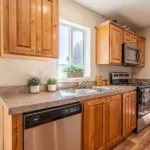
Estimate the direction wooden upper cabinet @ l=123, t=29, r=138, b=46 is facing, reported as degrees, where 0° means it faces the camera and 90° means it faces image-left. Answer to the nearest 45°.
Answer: approximately 315°

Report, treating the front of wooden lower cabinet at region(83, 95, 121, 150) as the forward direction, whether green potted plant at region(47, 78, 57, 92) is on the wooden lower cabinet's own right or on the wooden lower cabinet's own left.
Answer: on the wooden lower cabinet's own right

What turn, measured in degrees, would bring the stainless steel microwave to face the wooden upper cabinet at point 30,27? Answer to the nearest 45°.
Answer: approximately 90° to its right

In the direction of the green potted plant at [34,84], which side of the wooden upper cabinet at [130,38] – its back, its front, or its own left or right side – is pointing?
right

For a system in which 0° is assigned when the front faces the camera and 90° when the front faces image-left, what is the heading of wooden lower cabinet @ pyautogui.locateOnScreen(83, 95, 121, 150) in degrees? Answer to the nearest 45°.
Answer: approximately 315°

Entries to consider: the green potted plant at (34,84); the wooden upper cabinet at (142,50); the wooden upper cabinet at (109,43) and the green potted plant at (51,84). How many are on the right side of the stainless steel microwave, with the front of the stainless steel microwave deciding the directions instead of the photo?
3

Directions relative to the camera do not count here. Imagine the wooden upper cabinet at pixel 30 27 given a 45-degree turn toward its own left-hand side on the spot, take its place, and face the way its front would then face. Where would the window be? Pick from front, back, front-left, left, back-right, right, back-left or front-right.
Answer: front-left

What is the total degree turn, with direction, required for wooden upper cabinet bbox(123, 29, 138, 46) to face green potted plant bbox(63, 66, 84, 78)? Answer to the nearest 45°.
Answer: approximately 90° to its right

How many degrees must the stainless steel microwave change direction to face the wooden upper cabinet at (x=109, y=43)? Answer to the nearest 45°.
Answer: approximately 90° to its right

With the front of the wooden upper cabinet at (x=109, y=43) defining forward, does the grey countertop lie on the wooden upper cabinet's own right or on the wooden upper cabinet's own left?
on the wooden upper cabinet's own right

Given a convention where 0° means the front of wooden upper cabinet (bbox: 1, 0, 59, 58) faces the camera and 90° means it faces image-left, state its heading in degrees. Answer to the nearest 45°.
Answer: approximately 315°
